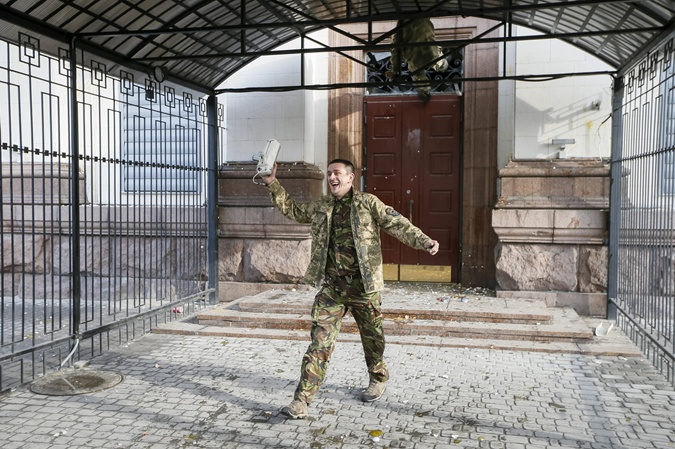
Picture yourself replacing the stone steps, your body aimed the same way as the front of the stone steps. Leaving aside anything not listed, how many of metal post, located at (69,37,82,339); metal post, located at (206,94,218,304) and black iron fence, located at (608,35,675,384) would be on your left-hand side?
1

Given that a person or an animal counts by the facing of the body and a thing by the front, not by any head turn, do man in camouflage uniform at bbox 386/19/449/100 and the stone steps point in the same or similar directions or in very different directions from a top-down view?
very different directions

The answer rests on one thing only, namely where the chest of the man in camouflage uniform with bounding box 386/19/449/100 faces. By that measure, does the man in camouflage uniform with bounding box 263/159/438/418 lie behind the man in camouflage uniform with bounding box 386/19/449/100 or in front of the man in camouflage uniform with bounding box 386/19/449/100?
behind

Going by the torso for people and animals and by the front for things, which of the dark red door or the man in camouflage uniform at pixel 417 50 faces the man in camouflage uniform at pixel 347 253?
the dark red door

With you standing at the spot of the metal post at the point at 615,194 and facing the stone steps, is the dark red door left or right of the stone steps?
right

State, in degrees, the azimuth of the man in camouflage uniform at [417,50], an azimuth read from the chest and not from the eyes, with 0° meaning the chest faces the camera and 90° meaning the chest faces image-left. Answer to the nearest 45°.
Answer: approximately 180°

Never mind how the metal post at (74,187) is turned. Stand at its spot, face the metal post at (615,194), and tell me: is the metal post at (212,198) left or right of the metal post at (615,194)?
left
